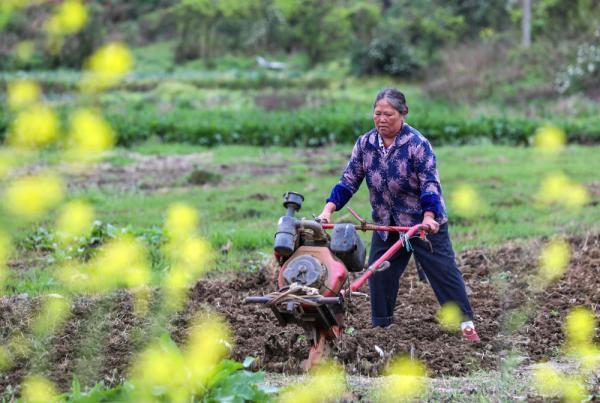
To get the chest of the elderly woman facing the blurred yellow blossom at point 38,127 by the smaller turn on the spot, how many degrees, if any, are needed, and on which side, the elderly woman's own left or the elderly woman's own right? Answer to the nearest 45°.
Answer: approximately 45° to the elderly woman's own left

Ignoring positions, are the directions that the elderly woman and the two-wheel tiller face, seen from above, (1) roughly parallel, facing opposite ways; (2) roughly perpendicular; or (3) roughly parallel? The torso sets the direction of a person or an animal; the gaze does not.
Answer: roughly parallel

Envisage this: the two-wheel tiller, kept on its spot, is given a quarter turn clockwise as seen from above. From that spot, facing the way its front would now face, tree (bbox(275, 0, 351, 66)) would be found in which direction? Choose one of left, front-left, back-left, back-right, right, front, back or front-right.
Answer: front-right

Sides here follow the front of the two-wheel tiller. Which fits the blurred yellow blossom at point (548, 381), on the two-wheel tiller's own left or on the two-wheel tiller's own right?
on the two-wheel tiller's own left

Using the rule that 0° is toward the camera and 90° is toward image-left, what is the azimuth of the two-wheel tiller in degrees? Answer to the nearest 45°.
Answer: approximately 45°

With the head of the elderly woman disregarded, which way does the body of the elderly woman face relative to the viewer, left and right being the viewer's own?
facing the viewer and to the left of the viewer

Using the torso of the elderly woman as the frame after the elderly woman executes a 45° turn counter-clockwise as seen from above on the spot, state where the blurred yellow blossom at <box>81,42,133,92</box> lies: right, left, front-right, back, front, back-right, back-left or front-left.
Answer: front

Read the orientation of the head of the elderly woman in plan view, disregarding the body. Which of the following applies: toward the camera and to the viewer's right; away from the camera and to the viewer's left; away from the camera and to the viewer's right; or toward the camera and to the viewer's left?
toward the camera and to the viewer's left

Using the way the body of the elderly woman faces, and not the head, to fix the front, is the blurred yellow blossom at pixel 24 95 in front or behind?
in front

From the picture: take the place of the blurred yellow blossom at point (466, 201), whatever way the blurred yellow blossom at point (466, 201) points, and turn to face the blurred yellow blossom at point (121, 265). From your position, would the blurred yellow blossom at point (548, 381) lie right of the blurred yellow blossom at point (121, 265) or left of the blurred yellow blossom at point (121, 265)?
left

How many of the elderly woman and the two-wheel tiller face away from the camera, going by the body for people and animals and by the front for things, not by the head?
0
